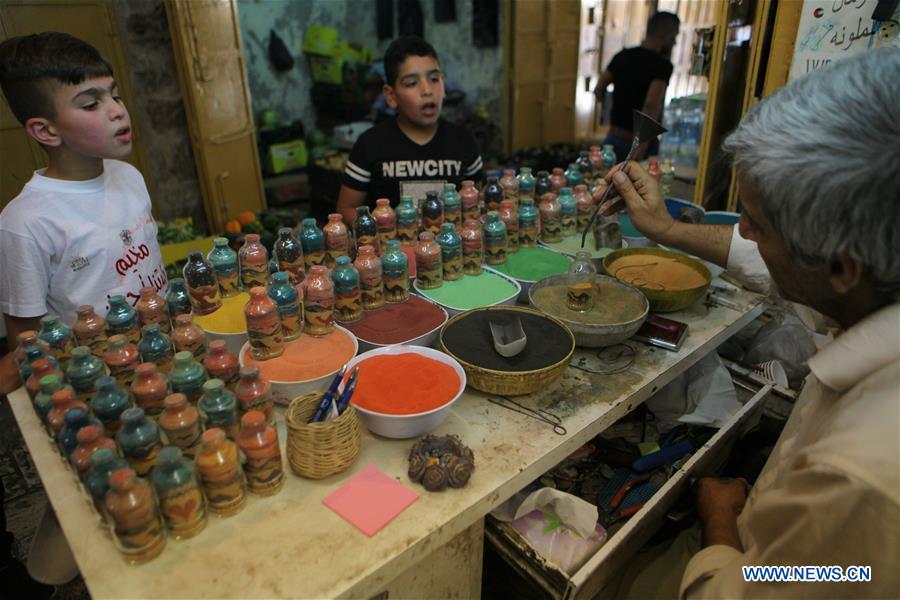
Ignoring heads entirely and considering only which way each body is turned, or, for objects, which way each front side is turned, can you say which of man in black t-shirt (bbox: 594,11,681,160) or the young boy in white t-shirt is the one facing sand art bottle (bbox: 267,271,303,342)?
the young boy in white t-shirt

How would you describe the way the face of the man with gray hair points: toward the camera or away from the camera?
away from the camera

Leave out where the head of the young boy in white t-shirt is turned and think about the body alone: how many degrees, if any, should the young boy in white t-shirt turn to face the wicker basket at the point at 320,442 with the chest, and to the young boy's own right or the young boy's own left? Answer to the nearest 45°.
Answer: approximately 45° to the young boy's own right

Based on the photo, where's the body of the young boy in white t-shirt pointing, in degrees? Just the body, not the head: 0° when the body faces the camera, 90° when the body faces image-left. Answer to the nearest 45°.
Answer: approximately 315°

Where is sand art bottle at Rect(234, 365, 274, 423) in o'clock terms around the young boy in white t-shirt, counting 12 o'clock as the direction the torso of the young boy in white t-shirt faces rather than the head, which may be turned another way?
The sand art bottle is roughly at 1 o'clock from the young boy in white t-shirt.

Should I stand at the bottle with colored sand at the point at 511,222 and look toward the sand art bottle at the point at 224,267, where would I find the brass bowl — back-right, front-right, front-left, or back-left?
back-left

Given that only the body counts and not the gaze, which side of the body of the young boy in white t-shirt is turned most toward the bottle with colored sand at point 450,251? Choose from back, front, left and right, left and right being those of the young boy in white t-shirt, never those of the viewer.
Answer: front

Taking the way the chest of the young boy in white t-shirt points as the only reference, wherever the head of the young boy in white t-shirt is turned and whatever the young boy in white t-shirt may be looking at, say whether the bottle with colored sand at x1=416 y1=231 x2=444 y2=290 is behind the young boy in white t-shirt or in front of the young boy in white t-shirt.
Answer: in front
